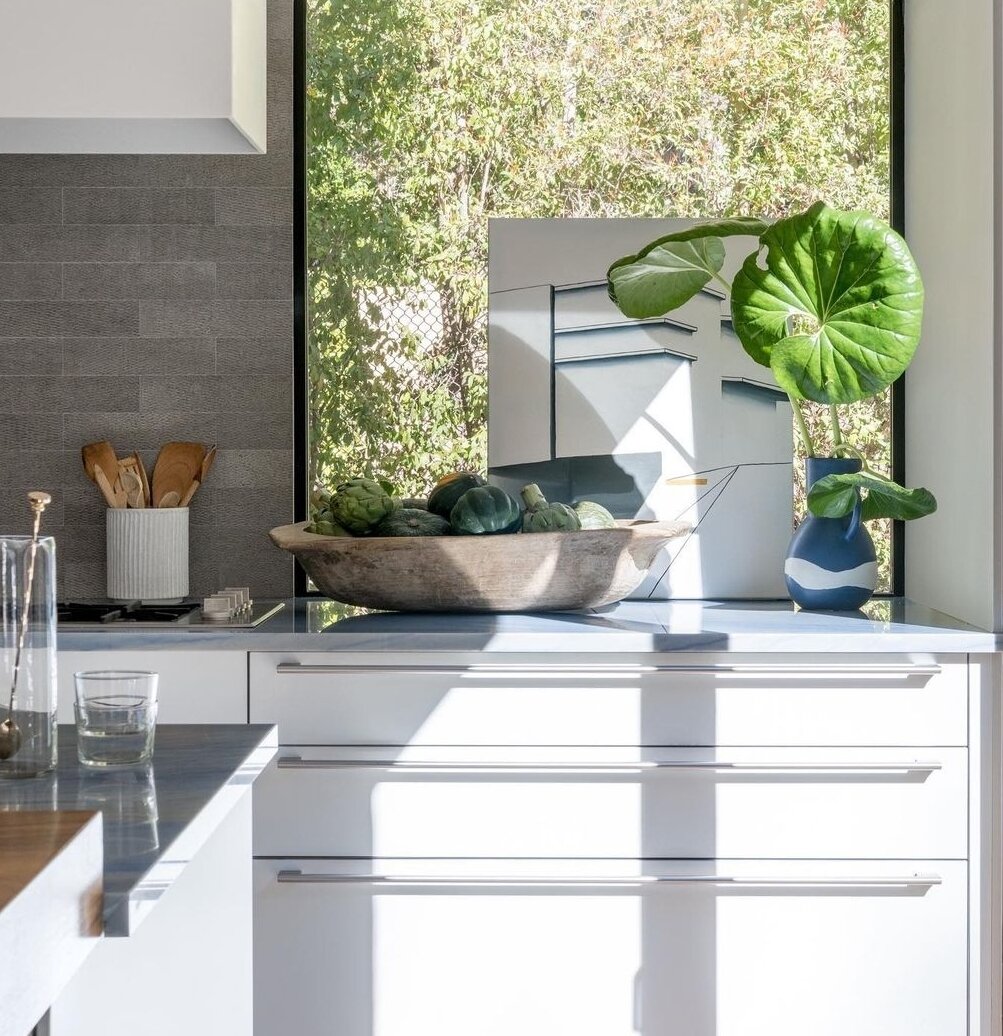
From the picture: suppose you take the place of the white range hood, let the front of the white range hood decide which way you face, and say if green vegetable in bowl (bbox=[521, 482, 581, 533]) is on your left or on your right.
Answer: on your left

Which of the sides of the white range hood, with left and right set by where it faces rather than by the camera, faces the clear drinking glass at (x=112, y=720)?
front

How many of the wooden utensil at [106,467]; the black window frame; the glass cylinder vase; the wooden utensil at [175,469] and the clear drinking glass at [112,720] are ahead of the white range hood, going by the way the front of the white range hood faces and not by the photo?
2

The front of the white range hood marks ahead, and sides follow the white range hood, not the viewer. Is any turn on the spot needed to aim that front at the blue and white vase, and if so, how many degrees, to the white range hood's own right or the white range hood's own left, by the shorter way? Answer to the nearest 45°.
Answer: approximately 90° to the white range hood's own left

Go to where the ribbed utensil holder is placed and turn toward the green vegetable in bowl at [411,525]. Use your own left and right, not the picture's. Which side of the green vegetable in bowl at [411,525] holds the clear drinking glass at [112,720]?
right

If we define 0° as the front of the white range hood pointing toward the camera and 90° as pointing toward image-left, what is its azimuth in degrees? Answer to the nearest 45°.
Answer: approximately 0°

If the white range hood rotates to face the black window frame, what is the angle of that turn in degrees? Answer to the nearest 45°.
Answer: approximately 135° to its left
